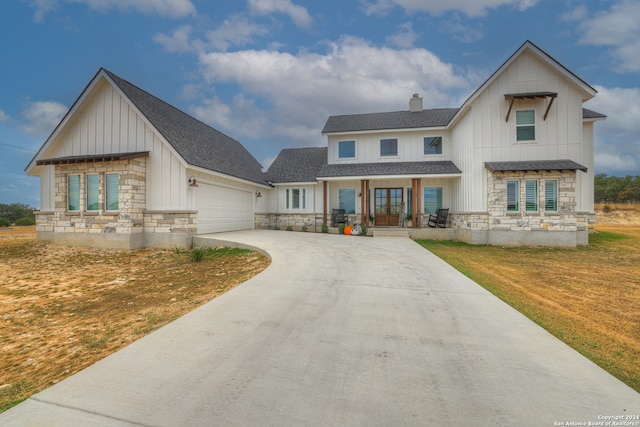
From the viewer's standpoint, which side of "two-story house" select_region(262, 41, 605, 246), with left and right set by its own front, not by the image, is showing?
front
